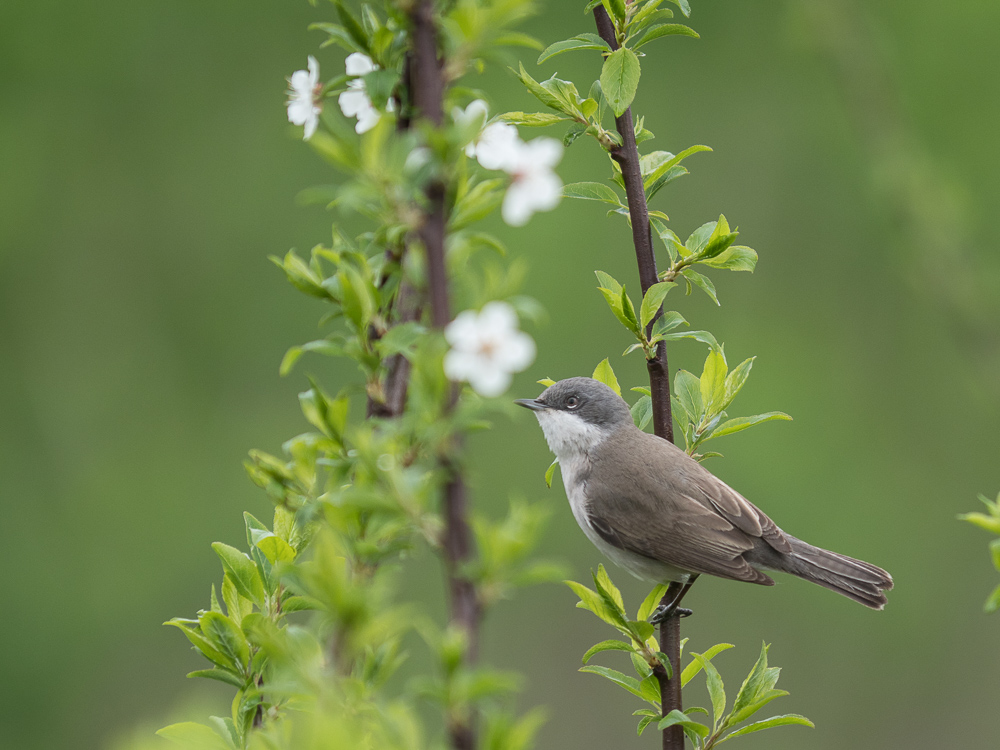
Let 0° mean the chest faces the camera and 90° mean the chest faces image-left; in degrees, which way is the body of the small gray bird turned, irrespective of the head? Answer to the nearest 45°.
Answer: approximately 90°

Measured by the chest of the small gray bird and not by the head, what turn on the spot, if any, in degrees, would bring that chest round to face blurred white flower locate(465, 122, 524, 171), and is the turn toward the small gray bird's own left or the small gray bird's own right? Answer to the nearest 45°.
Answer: approximately 90° to the small gray bird's own left

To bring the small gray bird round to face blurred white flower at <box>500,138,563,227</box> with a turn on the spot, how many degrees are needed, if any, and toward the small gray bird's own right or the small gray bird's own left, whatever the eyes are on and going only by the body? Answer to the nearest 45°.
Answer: approximately 90° to the small gray bird's own left

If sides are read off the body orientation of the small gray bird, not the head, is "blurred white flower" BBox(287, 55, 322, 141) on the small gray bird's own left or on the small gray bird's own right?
on the small gray bird's own left
